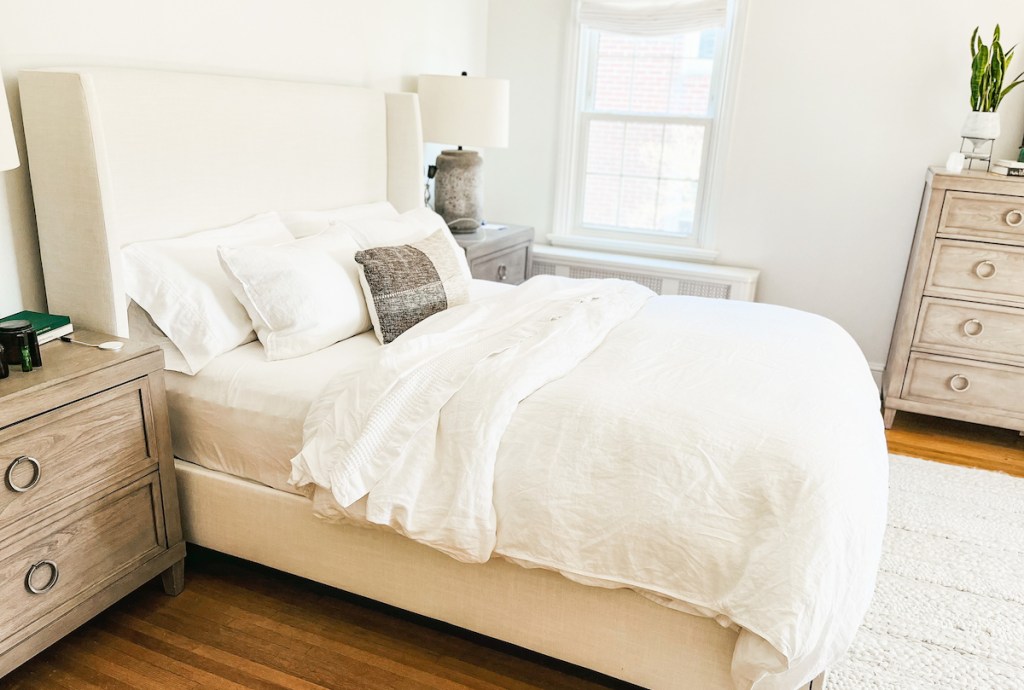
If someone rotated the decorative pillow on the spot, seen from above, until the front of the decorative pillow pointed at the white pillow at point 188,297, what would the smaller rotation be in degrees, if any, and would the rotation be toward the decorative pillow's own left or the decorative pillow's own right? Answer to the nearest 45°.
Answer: approximately 135° to the decorative pillow's own right

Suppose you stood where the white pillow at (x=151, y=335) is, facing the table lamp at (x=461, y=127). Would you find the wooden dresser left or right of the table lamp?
right

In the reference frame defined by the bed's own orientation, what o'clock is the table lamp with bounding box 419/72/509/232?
The table lamp is roughly at 8 o'clock from the bed.

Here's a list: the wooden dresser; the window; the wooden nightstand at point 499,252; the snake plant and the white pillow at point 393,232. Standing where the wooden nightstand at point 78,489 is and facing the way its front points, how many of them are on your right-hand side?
0

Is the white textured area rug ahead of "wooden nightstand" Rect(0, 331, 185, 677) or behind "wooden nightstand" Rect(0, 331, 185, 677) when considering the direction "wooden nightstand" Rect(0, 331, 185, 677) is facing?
ahead

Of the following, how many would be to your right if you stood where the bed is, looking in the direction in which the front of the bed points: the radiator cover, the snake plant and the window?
0

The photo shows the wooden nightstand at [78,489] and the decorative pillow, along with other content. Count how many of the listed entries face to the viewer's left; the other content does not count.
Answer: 0

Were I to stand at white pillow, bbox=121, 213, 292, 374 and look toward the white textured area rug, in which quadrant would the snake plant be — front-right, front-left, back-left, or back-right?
front-left

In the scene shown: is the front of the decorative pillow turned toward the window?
no

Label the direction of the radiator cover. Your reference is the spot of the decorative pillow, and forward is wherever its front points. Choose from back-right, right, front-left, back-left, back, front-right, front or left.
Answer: left

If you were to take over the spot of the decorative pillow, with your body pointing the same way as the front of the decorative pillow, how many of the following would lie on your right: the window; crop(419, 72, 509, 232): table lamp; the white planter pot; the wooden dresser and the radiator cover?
0

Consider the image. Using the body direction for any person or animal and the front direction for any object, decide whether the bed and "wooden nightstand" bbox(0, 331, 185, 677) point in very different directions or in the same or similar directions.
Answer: same or similar directions

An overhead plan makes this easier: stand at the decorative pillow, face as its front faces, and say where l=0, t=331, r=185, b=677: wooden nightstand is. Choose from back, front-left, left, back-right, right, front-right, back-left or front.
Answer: right

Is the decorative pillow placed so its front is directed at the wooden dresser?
no

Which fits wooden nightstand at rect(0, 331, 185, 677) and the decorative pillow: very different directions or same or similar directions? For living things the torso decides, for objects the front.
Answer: same or similar directions

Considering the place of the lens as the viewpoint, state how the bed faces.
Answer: facing the viewer and to the right of the viewer

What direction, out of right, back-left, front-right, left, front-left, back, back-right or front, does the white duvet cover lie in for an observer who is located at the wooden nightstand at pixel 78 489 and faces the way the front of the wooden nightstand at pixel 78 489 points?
front
